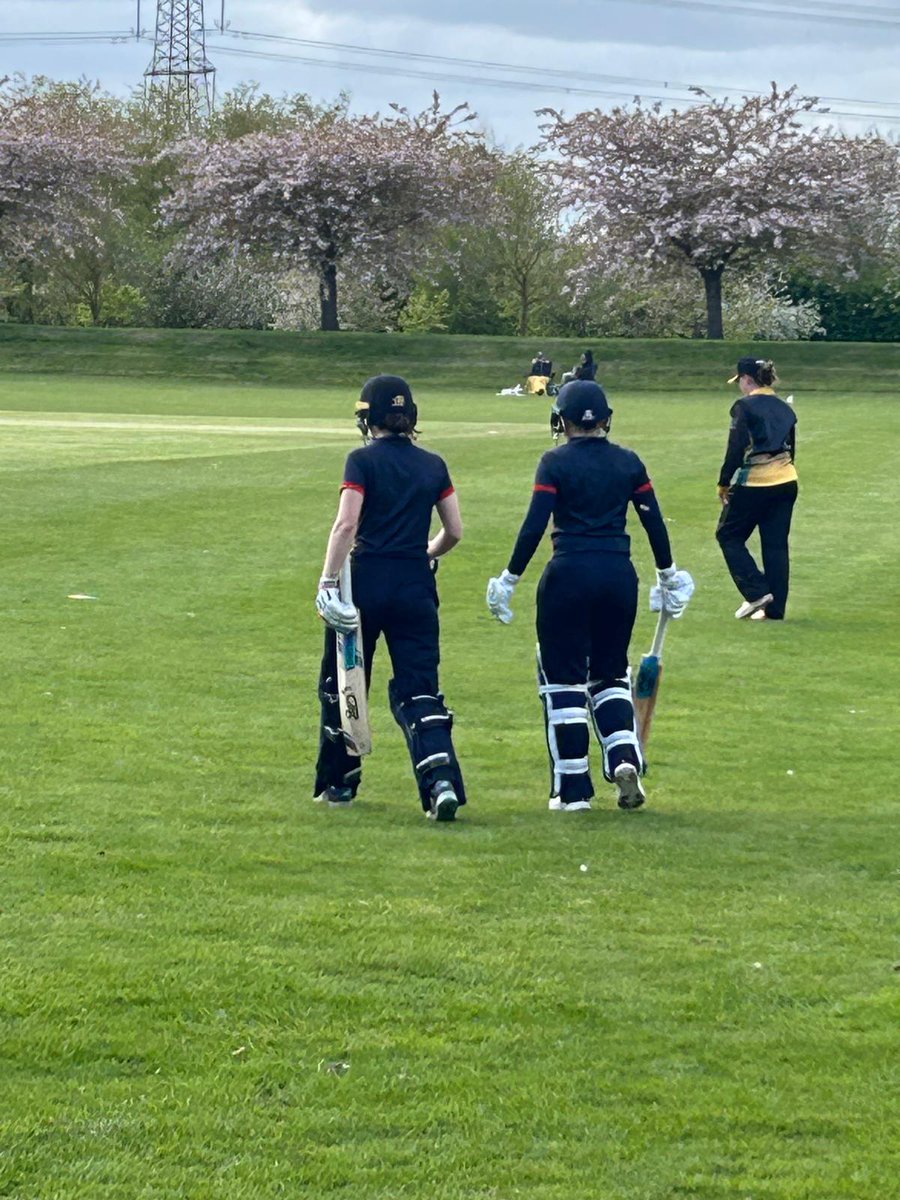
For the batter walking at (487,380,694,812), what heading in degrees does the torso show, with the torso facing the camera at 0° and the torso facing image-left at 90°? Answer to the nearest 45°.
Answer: approximately 180°

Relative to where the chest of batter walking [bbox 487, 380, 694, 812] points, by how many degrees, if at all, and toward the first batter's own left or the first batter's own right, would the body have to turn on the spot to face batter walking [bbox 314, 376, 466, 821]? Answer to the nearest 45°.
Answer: approximately 90° to the first batter's own left
